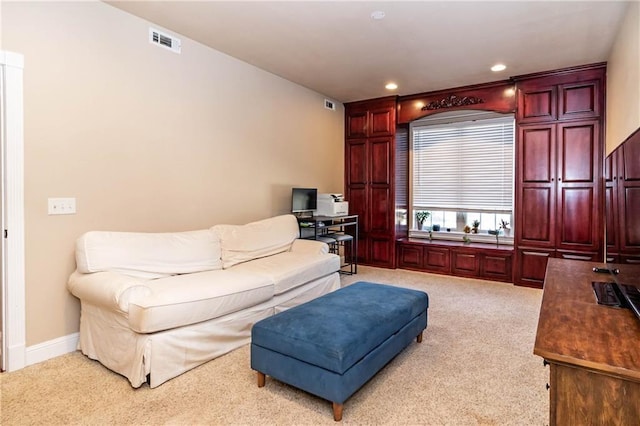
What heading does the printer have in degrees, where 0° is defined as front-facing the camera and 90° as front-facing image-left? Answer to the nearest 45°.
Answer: approximately 315°

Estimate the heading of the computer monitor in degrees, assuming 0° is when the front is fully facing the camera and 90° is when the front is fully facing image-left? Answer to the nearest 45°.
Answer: approximately 315°

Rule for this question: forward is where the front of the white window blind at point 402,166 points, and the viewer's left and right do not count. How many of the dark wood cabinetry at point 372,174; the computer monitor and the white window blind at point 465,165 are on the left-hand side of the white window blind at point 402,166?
1

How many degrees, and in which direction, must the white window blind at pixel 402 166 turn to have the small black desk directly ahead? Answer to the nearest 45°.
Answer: approximately 45° to its right

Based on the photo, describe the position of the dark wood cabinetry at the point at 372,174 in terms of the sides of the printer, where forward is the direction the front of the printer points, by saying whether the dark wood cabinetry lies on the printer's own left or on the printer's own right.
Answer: on the printer's own left

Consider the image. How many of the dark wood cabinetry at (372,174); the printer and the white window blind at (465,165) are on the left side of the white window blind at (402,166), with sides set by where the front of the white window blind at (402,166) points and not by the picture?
1

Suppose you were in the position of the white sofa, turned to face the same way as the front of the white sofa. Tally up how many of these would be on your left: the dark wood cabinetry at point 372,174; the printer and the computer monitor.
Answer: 3

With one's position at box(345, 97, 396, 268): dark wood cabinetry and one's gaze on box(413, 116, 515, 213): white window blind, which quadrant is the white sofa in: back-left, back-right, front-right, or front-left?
back-right

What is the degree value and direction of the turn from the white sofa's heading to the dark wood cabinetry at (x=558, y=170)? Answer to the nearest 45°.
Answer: approximately 45° to its left

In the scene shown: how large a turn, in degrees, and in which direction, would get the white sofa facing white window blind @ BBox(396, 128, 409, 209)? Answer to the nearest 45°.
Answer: approximately 90° to its left

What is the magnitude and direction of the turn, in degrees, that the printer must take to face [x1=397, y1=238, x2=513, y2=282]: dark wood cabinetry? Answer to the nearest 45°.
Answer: approximately 45° to its left

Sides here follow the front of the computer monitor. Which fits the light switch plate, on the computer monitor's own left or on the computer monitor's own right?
on the computer monitor's own right
